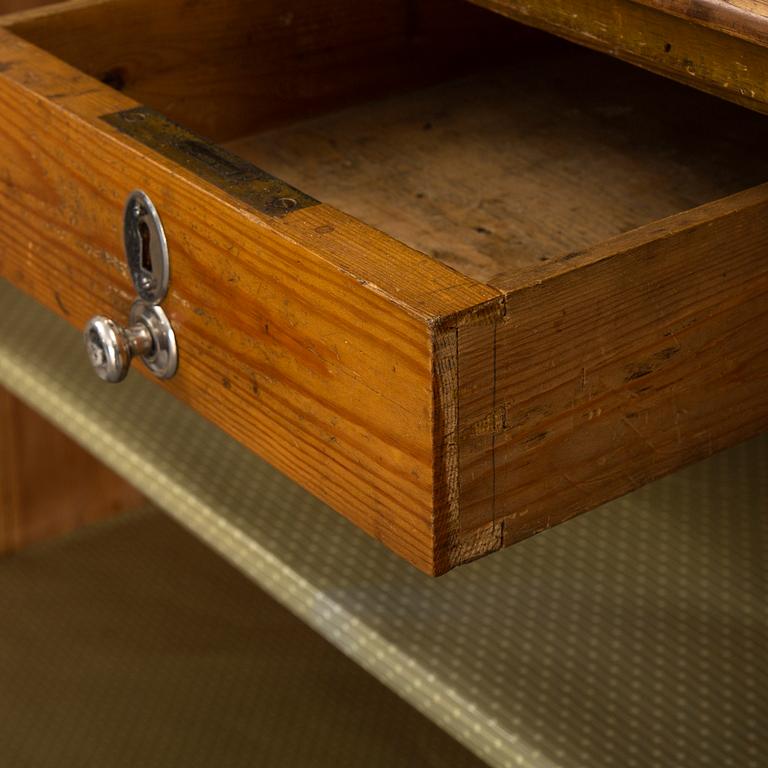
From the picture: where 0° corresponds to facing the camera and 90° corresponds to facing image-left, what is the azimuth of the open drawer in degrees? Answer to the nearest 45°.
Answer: approximately 45°
